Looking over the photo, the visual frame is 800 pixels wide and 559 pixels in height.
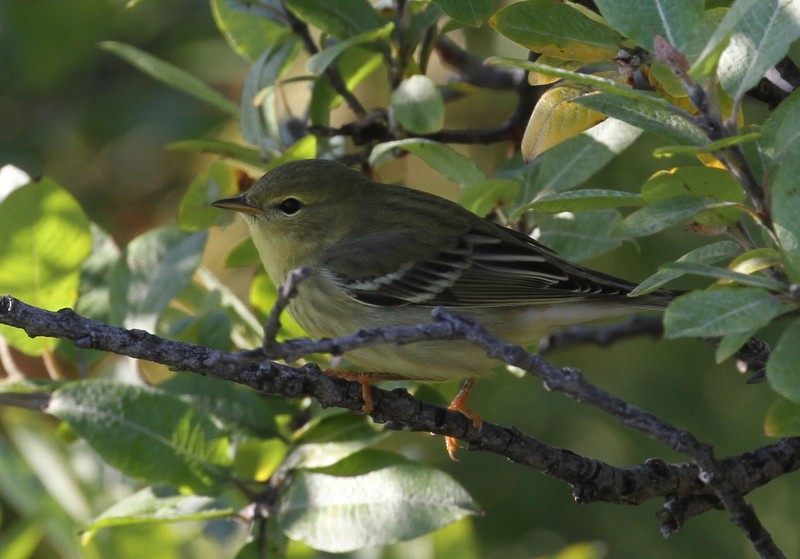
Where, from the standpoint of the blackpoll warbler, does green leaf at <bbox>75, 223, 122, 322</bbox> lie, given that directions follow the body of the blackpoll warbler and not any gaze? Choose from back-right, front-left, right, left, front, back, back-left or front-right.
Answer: front

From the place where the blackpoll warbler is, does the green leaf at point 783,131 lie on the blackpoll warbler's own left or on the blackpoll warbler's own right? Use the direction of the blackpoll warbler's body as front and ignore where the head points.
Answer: on the blackpoll warbler's own left

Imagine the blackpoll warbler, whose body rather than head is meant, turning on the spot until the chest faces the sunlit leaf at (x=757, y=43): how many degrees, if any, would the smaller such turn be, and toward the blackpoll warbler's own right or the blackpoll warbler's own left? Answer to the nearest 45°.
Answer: approximately 135° to the blackpoll warbler's own left

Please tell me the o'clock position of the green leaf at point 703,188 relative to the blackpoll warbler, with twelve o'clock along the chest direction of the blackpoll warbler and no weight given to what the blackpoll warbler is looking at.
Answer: The green leaf is roughly at 6 o'clock from the blackpoll warbler.

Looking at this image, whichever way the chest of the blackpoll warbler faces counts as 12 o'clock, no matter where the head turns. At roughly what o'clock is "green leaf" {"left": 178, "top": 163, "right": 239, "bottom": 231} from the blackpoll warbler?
The green leaf is roughly at 12 o'clock from the blackpoll warbler.

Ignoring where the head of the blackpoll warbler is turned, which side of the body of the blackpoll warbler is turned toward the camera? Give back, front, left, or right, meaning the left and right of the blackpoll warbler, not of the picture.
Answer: left

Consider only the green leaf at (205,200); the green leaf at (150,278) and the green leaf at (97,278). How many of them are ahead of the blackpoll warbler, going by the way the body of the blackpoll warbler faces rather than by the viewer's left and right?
3
